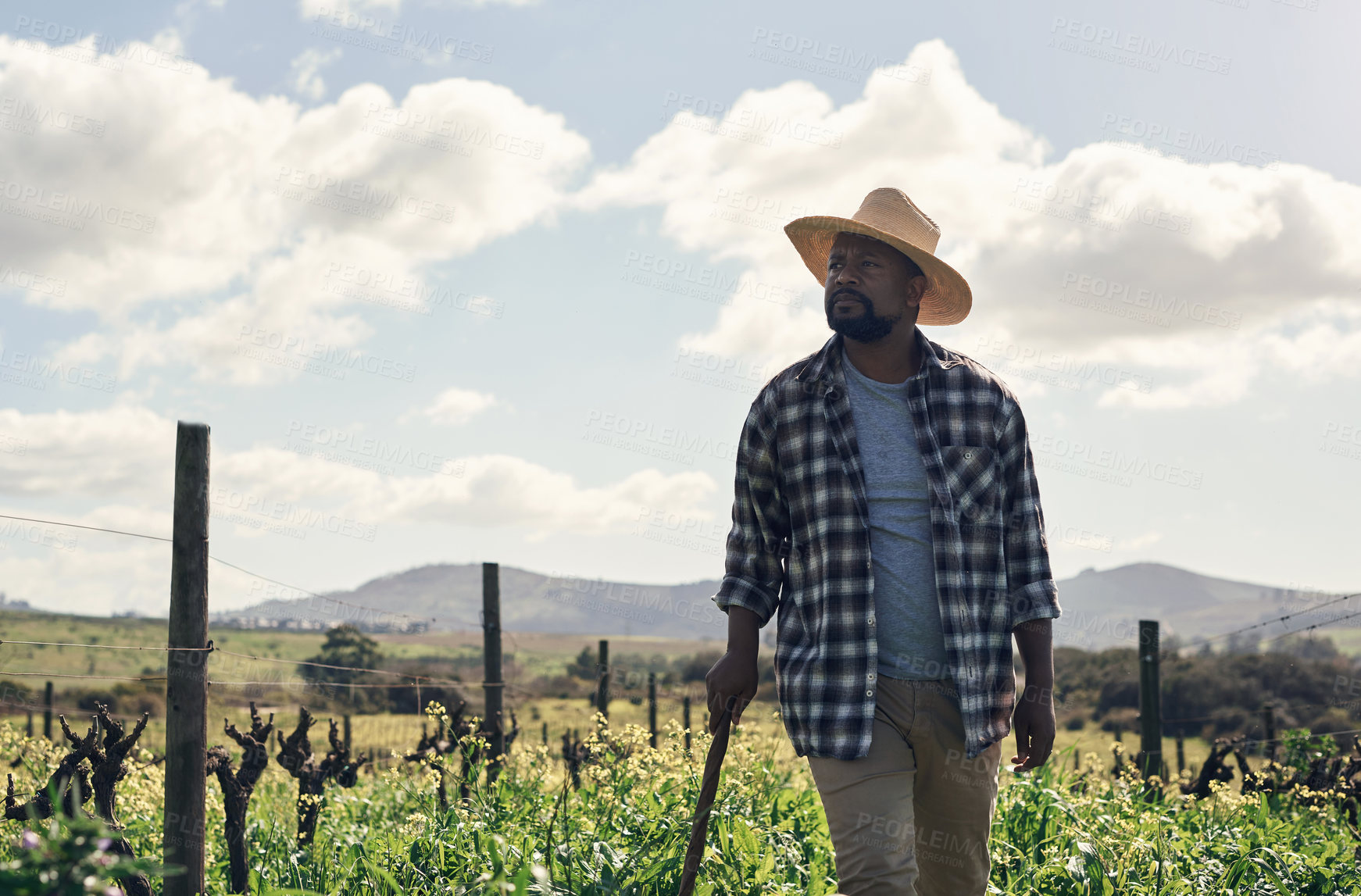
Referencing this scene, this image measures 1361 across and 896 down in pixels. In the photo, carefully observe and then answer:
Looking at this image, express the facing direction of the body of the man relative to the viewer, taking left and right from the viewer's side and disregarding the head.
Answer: facing the viewer

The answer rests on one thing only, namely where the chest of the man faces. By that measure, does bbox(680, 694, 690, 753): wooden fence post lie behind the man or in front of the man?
behind

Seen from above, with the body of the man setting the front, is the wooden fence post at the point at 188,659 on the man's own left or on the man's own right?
on the man's own right

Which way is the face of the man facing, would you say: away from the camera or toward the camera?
toward the camera

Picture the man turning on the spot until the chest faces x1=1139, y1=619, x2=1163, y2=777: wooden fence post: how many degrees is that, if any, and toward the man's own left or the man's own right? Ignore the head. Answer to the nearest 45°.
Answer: approximately 180°

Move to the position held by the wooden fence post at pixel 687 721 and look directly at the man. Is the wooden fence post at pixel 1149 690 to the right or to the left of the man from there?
left

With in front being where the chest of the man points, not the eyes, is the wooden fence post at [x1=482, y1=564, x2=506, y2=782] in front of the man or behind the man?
behind
